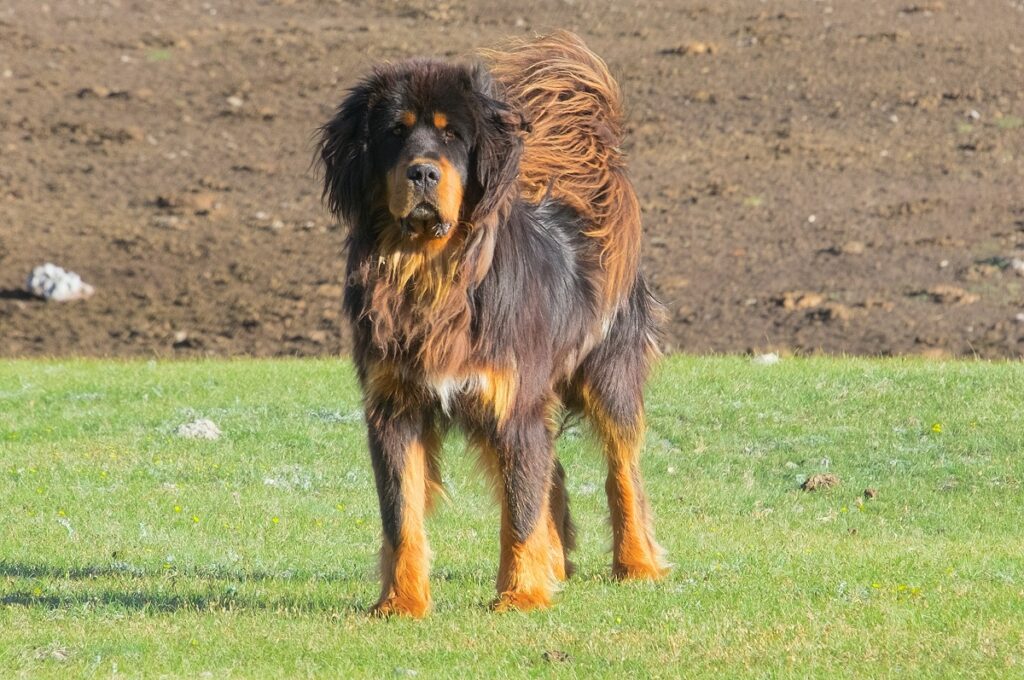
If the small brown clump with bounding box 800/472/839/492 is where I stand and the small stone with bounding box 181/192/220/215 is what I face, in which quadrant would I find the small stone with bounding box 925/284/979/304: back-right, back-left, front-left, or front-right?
front-right

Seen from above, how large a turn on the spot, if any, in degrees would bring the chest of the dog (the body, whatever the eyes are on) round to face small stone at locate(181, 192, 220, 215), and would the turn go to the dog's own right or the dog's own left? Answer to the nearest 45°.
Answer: approximately 135° to the dog's own right

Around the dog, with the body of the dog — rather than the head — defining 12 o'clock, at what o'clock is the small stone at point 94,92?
The small stone is roughly at 4 o'clock from the dog.

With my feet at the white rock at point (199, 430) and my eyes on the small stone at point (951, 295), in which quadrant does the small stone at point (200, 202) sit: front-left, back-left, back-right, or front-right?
front-left

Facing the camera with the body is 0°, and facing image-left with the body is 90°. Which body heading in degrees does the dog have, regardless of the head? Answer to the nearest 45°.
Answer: approximately 45°

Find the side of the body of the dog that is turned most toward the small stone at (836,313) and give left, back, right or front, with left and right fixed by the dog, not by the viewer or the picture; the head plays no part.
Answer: back

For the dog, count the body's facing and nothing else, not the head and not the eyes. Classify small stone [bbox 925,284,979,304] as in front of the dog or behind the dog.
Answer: behind

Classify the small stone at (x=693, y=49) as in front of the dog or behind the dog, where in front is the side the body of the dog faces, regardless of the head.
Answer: behind

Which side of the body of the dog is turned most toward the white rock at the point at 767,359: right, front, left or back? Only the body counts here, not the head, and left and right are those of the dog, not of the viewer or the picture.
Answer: back

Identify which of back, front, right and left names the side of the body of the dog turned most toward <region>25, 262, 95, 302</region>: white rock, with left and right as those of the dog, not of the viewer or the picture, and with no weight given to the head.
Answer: right

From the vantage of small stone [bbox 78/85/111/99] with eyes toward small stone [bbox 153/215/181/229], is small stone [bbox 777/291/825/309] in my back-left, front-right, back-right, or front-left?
front-left

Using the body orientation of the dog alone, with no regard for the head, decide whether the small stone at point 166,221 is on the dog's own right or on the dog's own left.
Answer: on the dog's own right

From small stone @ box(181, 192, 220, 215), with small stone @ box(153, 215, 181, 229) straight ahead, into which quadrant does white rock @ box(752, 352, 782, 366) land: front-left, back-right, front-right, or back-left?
front-left

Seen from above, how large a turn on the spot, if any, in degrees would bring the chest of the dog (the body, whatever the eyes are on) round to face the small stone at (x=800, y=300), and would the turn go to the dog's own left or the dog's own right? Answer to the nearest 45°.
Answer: approximately 135° to the dog's own right
